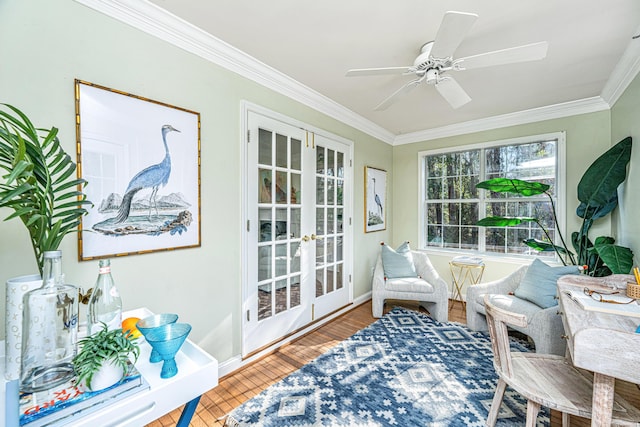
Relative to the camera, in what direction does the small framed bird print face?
facing the viewer and to the right of the viewer

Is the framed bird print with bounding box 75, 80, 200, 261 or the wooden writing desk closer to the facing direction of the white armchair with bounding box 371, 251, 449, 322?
the wooden writing desk

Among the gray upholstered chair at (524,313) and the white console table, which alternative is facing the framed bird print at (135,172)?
the gray upholstered chair

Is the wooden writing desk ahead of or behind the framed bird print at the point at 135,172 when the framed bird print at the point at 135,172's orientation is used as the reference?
ahead

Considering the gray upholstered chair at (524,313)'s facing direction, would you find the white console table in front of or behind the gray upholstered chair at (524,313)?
in front

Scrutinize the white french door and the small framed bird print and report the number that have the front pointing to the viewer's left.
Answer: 0

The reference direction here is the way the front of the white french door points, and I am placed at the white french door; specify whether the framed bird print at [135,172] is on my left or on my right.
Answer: on my right

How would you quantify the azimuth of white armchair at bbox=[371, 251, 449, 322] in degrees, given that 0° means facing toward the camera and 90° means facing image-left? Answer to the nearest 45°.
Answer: approximately 315°

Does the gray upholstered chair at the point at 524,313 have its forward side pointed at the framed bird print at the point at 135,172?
yes

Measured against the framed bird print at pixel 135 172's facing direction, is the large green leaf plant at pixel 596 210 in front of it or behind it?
in front

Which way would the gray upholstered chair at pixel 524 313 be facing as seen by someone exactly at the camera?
facing the viewer and to the left of the viewer

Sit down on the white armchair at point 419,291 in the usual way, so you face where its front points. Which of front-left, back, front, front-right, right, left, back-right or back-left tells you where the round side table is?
left

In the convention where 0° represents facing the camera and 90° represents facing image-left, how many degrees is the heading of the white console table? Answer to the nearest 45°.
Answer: approximately 315°

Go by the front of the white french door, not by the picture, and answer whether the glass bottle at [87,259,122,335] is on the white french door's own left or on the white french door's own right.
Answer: on the white french door's own right

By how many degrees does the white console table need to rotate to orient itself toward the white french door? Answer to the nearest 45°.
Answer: approximately 90° to its left

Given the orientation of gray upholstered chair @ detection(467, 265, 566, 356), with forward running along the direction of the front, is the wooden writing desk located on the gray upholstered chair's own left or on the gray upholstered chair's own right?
on the gray upholstered chair's own left

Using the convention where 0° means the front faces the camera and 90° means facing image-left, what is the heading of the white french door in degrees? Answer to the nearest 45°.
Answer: approximately 315°

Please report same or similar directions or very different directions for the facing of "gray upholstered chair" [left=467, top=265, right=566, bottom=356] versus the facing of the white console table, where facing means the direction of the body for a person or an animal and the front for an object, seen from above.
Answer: very different directions

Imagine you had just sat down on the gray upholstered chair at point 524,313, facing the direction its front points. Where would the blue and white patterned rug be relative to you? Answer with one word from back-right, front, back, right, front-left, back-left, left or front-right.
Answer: front
